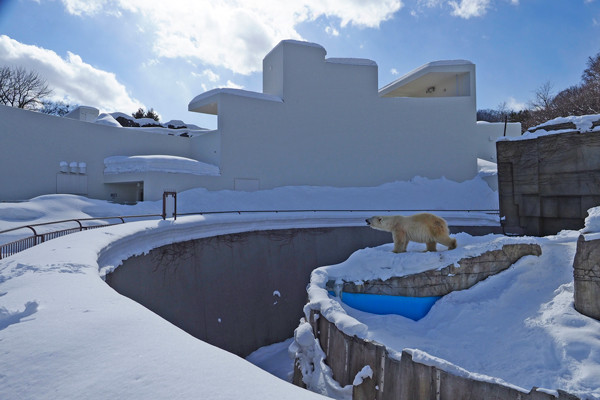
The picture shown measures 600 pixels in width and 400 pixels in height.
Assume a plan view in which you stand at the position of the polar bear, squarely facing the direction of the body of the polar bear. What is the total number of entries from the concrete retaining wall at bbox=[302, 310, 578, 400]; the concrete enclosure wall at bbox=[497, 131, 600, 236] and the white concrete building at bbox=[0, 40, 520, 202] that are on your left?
1

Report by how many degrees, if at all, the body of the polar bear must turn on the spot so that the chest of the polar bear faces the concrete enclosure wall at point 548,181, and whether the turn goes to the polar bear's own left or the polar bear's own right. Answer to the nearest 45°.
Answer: approximately 135° to the polar bear's own right

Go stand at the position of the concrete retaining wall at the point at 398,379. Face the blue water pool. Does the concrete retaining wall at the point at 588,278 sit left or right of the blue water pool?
right

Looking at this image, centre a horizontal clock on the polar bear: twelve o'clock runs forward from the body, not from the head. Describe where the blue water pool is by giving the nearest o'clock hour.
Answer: The blue water pool is roughly at 10 o'clock from the polar bear.

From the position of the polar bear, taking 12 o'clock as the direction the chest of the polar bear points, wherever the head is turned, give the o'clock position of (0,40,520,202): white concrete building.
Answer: The white concrete building is roughly at 2 o'clock from the polar bear.

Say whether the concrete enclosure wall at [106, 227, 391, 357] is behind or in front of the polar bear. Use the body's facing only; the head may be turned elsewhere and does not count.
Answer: in front

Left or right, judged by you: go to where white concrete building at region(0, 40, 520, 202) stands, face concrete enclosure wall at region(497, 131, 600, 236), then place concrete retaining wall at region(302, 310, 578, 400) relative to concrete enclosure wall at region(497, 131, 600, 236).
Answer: right

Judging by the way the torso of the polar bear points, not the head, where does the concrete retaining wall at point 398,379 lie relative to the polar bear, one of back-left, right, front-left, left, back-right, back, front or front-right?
left

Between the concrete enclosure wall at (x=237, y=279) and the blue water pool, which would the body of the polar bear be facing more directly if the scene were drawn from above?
the concrete enclosure wall

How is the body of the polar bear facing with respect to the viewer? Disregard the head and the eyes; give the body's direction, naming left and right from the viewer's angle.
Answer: facing to the left of the viewer
